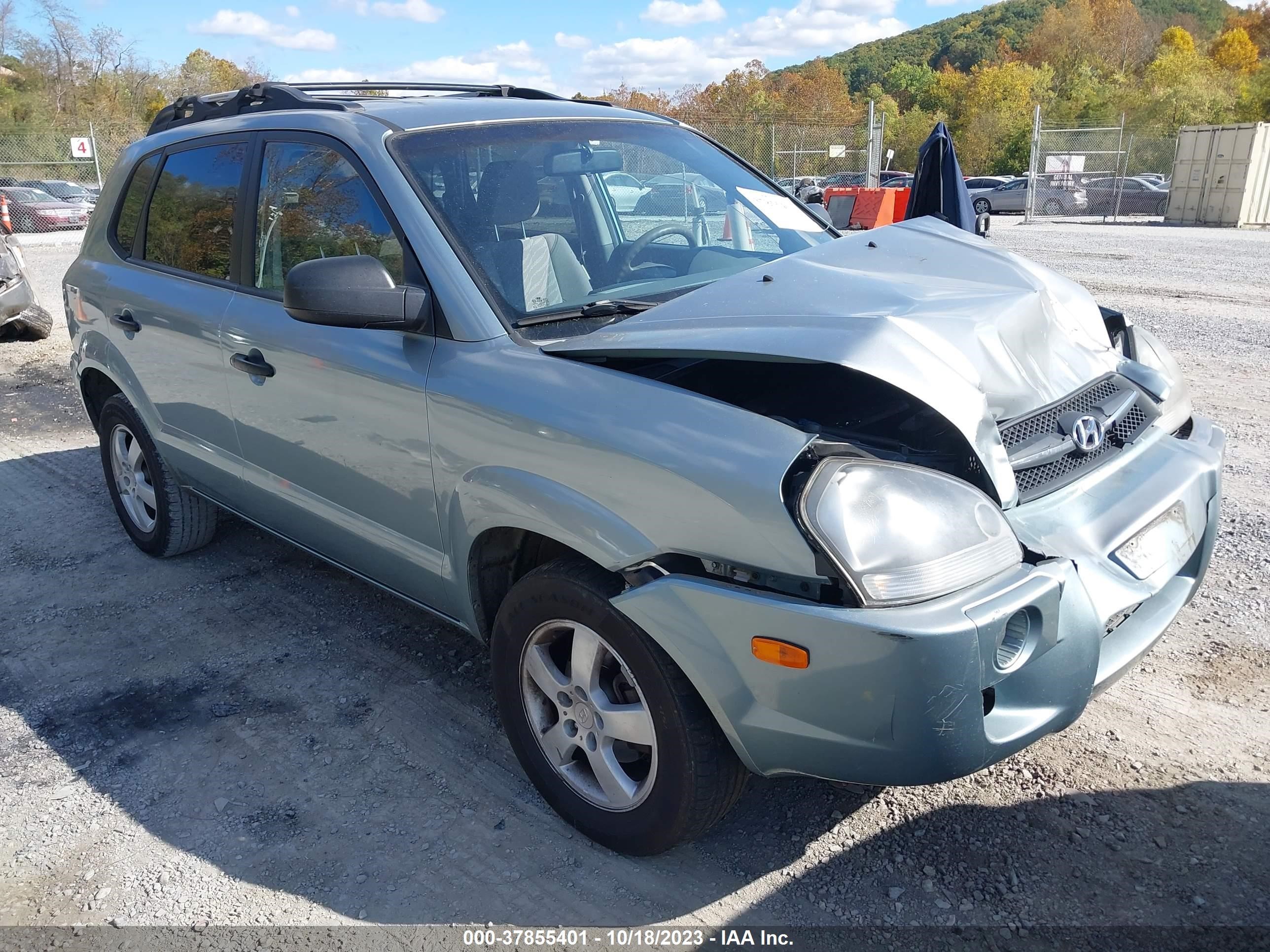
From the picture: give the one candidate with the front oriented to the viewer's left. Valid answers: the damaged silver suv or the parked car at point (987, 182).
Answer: the parked car

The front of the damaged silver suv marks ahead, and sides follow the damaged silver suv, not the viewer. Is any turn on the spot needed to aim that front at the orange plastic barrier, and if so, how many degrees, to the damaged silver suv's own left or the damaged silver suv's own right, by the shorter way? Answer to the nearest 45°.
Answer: approximately 135° to the damaged silver suv's own left

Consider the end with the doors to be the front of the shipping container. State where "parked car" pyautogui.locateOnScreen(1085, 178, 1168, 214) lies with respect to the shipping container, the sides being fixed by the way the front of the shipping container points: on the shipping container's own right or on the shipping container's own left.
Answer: on the shipping container's own right

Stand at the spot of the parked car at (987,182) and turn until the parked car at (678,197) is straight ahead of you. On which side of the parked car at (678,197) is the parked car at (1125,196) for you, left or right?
left

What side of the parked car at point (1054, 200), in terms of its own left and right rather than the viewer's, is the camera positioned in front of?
left

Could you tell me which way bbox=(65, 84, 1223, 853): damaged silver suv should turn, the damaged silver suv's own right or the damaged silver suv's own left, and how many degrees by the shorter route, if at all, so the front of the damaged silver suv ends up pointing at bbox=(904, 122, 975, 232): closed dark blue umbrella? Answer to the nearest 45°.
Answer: approximately 90° to the damaged silver suv's own left

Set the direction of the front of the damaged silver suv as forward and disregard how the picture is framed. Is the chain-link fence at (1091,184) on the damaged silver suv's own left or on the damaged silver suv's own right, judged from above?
on the damaged silver suv's own left

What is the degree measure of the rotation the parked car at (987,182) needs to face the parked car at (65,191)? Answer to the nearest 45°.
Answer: approximately 45° to its left

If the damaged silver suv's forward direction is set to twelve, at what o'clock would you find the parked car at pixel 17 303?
The parked car is roughly at 6 o'clock from the damaged silver suv.
